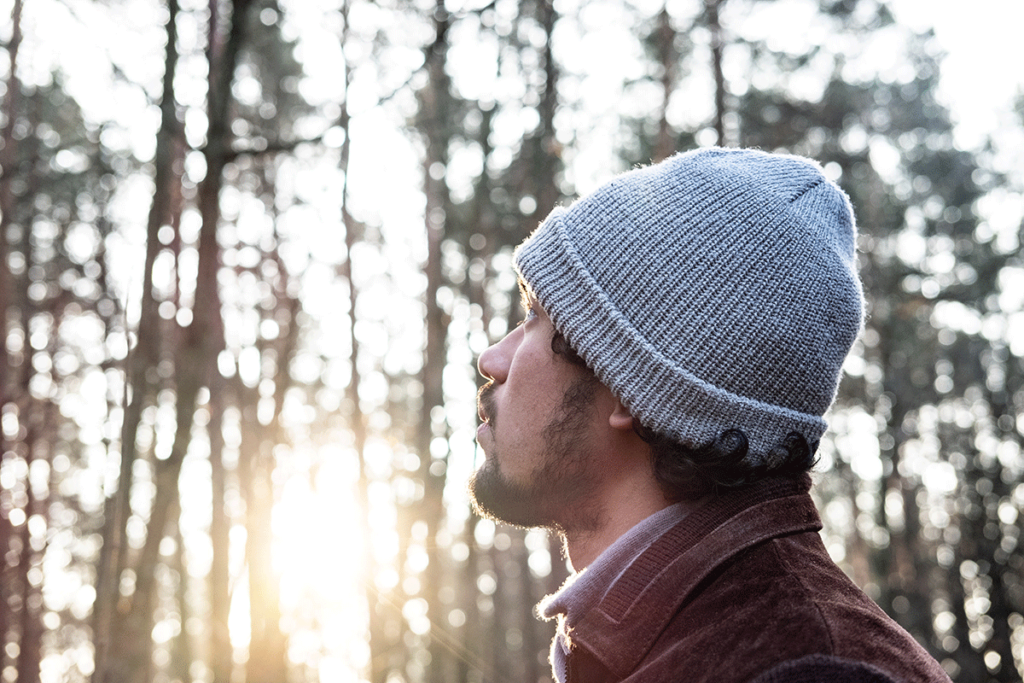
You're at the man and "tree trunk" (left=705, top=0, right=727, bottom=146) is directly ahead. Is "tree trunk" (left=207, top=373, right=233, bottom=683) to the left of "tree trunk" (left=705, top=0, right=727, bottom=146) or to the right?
left

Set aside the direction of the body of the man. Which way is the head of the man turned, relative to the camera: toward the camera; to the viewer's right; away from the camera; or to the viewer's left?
to the viewer's left

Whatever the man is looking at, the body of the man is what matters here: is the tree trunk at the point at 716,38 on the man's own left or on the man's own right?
on the man's own right

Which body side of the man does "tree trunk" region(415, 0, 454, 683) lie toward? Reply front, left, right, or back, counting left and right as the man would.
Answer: right

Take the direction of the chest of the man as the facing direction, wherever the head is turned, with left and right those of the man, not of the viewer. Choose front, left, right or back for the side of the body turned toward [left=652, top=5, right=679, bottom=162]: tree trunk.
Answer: right

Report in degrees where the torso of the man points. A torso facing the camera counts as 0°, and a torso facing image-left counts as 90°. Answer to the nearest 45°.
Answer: approximately 90°

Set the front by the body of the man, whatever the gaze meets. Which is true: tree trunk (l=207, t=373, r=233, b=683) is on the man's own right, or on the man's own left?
on the man's own right
